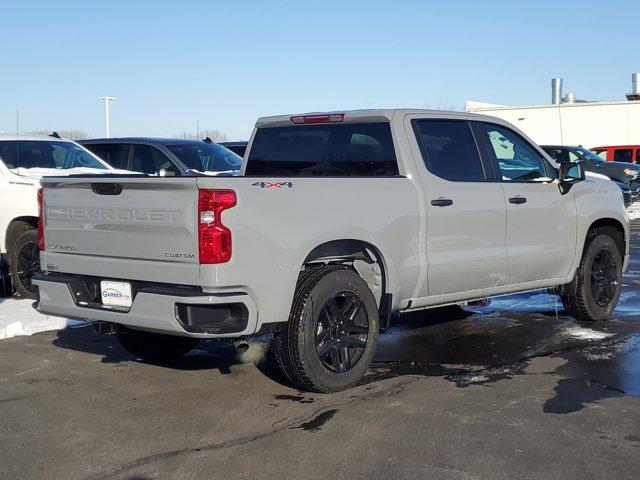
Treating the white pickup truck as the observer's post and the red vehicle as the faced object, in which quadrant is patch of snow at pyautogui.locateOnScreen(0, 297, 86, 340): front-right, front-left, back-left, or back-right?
back-right

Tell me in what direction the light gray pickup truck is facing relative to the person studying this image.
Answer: facing away from the viewer and to the right of the viewer

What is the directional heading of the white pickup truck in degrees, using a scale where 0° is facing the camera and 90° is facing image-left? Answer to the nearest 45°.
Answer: approximately 315°

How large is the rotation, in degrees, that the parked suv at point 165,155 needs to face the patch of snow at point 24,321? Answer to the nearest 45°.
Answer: approximately 45° to its right

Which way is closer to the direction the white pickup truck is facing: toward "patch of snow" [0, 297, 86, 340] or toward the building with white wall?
the patch of snow

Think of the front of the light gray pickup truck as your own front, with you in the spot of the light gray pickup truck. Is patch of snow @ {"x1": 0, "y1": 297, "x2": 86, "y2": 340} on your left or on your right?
on your left

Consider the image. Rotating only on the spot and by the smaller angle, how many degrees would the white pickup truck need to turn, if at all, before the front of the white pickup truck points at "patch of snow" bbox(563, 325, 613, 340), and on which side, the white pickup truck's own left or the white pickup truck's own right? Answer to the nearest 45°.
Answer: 0° — it already faces it

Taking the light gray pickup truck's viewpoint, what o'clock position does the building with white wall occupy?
The building with white wall is roughly at 11 o'clock from the light gray pickup truck.
